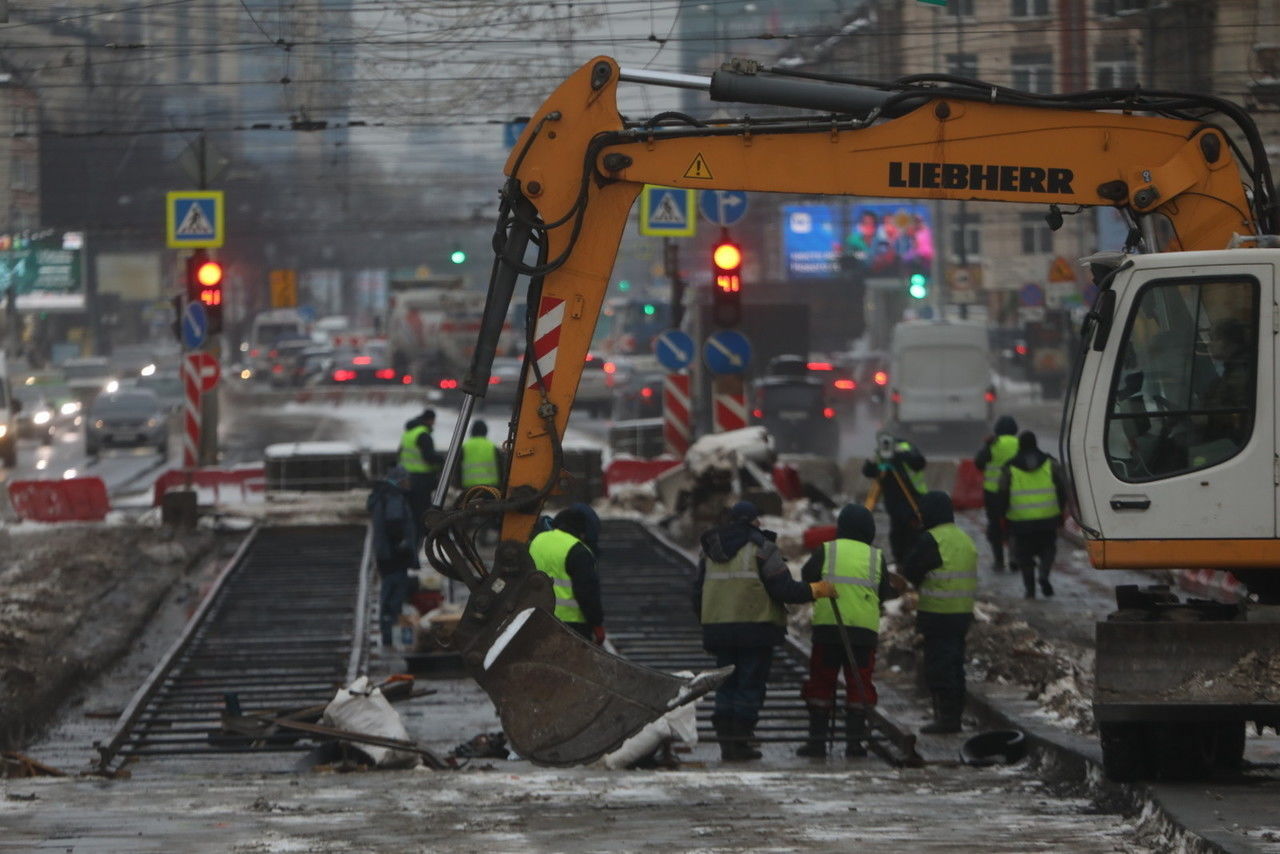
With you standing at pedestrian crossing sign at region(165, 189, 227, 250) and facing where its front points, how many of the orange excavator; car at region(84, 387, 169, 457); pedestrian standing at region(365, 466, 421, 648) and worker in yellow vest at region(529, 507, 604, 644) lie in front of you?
3

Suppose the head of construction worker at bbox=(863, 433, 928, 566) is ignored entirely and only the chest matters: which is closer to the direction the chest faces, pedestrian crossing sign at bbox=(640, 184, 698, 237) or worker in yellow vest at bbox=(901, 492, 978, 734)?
the worker in yellow vest

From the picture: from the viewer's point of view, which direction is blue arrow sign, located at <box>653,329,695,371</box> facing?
toward the camera

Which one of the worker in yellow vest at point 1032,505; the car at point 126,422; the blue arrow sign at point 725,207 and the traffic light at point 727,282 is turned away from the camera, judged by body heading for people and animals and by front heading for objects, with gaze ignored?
the worker in yellow vest

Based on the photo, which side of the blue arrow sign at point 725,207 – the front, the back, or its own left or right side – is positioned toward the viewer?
front

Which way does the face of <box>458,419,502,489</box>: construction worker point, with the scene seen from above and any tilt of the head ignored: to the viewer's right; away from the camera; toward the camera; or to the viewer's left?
away from the camera

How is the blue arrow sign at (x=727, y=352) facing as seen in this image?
toward the camera

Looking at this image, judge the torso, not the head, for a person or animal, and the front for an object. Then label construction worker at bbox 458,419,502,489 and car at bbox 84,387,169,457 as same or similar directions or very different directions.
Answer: very different directions

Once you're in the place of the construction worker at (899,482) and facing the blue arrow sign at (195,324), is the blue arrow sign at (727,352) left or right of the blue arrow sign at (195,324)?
right

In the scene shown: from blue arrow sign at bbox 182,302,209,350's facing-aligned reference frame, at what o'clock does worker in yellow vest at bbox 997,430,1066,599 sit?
The worker in yellow vest is roughly at 9 o'clock from the blue arrow sign.

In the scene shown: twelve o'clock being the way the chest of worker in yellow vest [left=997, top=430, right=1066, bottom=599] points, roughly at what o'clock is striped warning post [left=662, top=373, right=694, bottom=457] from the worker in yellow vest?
The striped warning post is roughly at 11 o'clock from the worker in yellow vest.

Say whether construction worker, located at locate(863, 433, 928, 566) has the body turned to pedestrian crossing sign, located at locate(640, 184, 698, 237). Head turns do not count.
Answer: no

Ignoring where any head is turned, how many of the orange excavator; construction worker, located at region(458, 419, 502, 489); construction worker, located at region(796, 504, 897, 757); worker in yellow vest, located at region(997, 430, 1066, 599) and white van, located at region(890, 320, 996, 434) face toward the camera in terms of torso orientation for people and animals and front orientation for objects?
0

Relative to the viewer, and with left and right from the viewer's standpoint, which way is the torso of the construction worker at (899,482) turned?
facing the viewer and to the left of the viewer

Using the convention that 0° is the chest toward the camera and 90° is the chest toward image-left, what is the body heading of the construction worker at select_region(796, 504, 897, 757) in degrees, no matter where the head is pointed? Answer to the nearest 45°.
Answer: approximately 180°

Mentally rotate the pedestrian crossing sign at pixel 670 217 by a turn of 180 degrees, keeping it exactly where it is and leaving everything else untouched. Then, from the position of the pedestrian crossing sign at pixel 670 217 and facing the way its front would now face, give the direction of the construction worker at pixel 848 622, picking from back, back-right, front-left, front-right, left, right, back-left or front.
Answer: back

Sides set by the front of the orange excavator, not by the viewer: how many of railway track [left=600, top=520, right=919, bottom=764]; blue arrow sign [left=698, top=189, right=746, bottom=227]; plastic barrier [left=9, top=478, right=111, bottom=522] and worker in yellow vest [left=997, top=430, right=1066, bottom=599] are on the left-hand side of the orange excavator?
0

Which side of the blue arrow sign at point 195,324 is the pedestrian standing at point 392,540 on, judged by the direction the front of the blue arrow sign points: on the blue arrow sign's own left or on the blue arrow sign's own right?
on the blue arrow sign's own left

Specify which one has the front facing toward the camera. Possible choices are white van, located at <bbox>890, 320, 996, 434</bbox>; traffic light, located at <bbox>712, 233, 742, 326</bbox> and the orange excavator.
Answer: the traffic light

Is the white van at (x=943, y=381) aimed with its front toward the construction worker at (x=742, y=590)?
no
